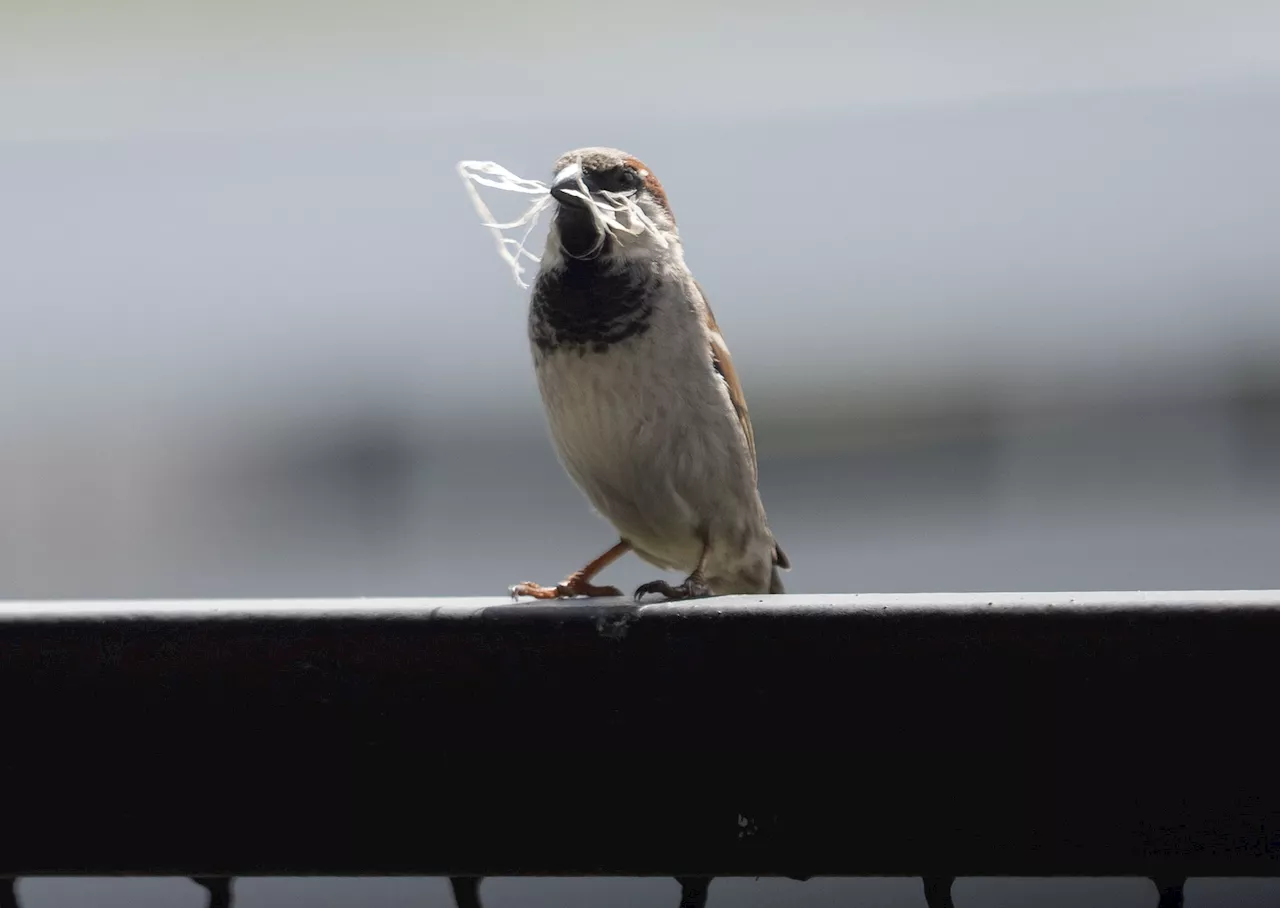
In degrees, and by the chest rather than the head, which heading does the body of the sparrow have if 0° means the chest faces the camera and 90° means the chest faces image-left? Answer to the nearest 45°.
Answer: approximately 45°
